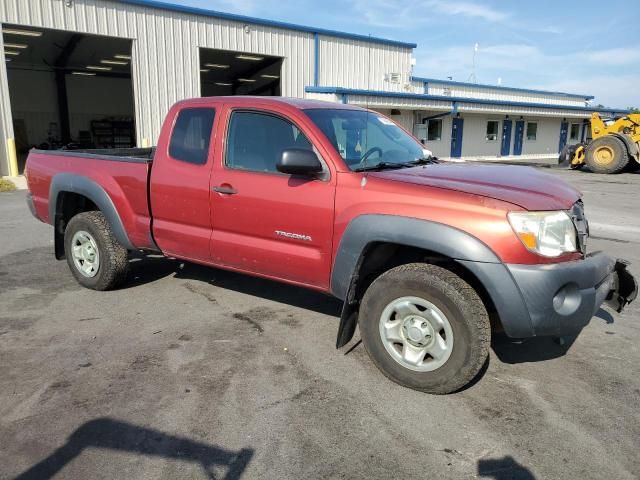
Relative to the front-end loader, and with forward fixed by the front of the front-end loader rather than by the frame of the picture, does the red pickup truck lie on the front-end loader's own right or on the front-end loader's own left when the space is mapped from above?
on the front-end loader's own left

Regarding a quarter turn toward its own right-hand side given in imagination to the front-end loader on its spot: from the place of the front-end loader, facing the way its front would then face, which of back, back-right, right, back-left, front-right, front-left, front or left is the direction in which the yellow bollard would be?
back-left

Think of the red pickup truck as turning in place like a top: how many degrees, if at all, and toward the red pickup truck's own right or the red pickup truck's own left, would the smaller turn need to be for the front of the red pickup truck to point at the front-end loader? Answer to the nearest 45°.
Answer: approximately 90° to the red pickup truck's own left

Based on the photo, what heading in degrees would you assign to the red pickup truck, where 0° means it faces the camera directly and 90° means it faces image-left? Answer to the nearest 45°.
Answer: approximately 315°

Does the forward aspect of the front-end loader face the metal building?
yes

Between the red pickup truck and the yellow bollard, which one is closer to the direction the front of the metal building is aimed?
the red pickup truck

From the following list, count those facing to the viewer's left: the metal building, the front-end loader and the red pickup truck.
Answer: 1

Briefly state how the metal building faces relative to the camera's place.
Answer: facing the viewer and to the right of the viewer

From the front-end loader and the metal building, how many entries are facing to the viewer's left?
1

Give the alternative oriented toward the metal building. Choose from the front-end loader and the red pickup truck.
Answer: the front-end loader

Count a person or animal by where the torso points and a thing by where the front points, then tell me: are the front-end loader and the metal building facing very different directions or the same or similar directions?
very different directions

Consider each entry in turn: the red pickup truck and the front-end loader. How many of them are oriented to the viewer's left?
1

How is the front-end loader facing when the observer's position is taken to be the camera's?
facing to the left of the viewer

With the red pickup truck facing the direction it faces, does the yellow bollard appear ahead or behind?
behind

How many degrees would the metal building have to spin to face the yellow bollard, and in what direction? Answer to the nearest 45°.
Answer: approximately 45° to its right

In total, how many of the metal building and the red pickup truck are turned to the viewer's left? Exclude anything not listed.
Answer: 0
